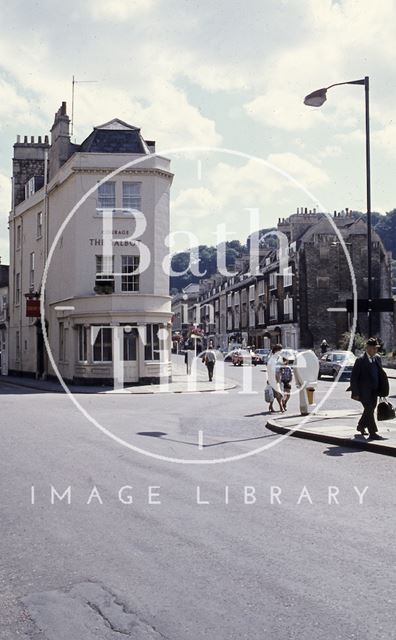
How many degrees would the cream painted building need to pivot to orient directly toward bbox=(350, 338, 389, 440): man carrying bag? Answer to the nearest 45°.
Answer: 0° — it already faces them

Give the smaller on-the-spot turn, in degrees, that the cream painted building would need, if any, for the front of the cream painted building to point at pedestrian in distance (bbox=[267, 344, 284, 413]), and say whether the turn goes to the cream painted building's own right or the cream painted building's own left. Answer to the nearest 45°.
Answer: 0° — it already faces them

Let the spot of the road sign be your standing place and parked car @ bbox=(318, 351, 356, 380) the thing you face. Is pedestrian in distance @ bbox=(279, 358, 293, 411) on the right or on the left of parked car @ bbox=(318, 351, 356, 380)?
left

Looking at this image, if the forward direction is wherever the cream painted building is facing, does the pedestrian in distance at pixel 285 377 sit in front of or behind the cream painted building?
in front

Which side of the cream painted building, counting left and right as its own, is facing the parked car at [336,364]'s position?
left

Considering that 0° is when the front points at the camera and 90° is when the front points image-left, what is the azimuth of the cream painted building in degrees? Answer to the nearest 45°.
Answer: approximately 0°
